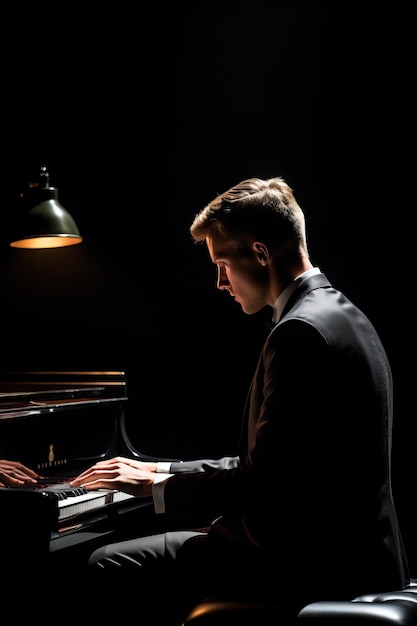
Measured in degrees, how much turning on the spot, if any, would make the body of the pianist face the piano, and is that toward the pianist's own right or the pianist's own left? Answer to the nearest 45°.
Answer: approximately 45° to the pianist's own right

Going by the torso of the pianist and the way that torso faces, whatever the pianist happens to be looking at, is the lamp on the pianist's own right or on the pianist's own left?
on the pianist's own right

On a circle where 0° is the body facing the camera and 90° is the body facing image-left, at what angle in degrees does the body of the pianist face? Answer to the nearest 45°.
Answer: approximately 90°

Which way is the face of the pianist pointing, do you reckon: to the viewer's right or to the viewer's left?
to the viewer's left
